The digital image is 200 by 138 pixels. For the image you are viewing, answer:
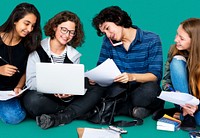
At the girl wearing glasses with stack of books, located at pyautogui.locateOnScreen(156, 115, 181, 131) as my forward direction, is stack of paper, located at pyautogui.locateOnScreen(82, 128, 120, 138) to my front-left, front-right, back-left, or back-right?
front-right

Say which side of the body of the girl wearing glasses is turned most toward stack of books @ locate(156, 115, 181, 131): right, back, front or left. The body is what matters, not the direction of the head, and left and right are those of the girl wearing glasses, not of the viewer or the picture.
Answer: left

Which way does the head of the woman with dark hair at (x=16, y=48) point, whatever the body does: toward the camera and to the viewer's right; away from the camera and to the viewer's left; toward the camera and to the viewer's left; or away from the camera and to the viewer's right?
toward the camera and to the viewer's right

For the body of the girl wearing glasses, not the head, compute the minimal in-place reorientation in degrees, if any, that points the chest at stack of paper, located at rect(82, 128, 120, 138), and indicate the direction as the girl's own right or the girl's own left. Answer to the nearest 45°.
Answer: approximately 45° to the girl's own left

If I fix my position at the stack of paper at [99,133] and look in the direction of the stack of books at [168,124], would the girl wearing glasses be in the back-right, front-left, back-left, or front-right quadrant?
back-left

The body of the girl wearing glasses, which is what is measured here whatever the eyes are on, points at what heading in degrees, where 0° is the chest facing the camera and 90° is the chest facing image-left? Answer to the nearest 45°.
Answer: approximately 0°

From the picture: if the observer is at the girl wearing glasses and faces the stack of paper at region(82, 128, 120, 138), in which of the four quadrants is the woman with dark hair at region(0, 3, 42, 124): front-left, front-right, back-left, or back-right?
back-right
